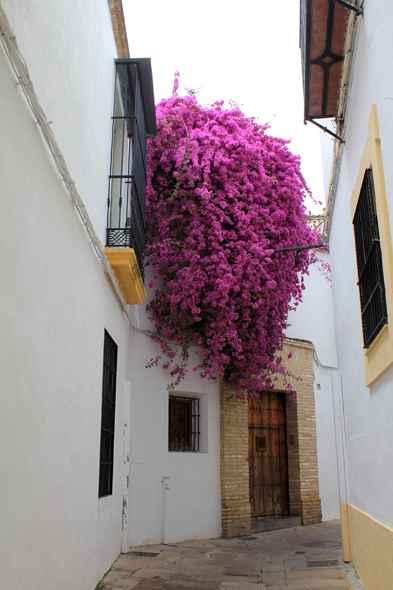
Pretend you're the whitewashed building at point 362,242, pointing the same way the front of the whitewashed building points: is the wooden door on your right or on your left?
on your right

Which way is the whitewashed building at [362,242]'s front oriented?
to the viewer's left

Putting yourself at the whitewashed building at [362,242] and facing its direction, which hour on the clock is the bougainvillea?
The bougainvillea is roughly at 2 o'clock from the whitewashed building.
